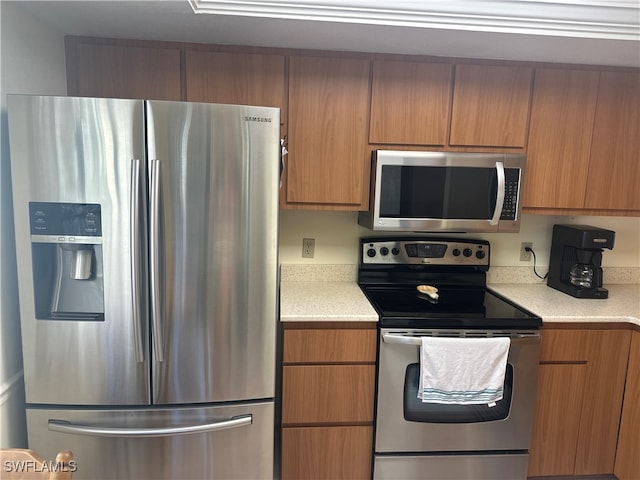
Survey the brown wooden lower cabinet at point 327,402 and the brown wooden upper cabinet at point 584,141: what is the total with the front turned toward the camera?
2

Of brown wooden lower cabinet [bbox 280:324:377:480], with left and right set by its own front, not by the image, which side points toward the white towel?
left

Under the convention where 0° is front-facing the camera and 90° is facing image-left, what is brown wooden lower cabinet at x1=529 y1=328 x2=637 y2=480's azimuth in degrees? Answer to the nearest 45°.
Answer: approximately 0°

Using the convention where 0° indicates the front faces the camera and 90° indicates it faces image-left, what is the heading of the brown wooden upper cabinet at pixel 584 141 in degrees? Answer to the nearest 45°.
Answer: approximately 0°

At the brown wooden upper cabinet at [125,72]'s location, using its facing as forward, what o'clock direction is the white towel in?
The white towel is roughly at 10 o'clock from the brown wooden upper cabinet.

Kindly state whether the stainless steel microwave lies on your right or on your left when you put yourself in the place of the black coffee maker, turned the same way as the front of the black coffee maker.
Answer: on your right
